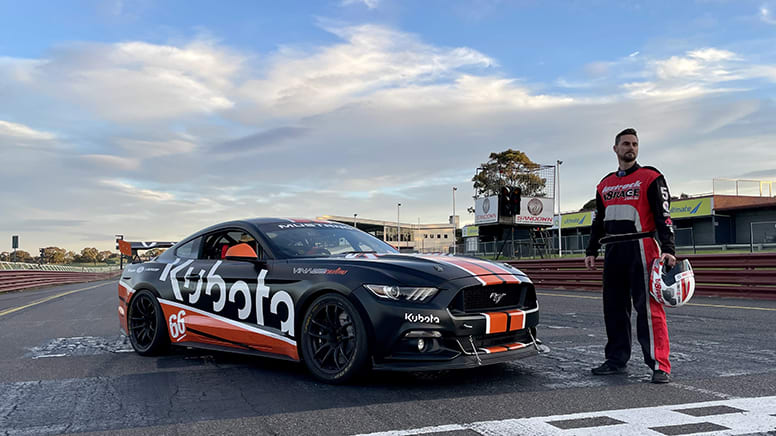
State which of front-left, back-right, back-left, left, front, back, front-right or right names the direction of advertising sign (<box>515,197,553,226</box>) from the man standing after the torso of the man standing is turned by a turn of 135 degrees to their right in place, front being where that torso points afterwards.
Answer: front

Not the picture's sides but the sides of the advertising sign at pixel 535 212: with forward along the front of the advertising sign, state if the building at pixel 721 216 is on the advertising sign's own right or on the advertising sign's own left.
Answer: on the advertising sign's own left

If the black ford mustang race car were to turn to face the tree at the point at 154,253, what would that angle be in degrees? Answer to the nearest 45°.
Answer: approximately 180°

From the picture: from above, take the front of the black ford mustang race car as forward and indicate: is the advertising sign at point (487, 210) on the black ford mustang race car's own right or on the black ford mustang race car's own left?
on the black ford mustang race car's own left

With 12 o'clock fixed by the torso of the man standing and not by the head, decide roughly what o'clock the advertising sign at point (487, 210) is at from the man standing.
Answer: The advertising sign is roughly at 4 o'clock from the man standing.

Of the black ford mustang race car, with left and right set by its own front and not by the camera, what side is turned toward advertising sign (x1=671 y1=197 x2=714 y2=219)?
left
